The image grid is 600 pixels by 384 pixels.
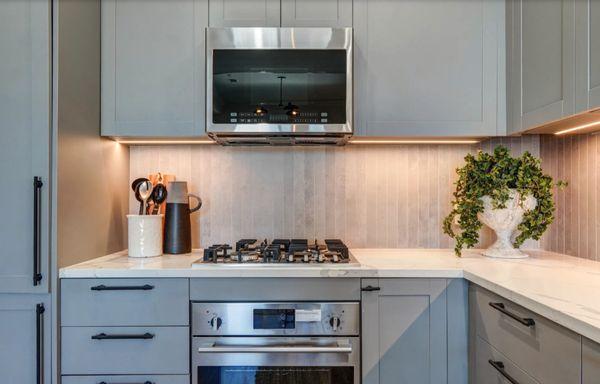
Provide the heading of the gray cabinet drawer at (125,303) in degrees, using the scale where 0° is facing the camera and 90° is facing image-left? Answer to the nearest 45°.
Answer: approximately 0°

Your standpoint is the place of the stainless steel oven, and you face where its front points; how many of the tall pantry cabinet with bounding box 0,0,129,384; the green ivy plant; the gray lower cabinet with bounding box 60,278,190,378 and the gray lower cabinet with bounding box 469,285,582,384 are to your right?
2

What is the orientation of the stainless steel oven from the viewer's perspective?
toward the camera

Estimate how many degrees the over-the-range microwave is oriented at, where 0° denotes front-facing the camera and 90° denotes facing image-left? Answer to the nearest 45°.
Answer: approximately 0°

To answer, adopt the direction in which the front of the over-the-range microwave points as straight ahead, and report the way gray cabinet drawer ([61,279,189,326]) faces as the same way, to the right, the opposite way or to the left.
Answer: the same way

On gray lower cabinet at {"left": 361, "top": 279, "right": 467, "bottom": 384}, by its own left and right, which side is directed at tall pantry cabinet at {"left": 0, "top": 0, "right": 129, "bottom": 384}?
right

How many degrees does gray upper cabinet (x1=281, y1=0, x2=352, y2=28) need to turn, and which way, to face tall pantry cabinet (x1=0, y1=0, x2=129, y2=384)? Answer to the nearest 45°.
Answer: approximately 90° to its right

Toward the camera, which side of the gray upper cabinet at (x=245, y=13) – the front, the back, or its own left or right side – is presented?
front

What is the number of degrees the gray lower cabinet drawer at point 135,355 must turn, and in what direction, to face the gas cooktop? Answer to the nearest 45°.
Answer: approximately 90° to its left

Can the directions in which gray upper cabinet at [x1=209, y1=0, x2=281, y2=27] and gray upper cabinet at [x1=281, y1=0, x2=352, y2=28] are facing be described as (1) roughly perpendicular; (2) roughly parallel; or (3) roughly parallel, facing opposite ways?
roughly parallel

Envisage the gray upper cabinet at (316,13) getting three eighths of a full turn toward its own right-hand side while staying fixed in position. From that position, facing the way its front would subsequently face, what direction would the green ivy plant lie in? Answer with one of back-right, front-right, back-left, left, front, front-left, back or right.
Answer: back-right

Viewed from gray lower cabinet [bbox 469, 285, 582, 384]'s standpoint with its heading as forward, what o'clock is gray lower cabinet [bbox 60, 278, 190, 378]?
gray lower cabinet [bbox 60, 278, 190, 378] is roughly at 1 o'clock from gray lower cabinet [bbox 469, 285, 582, 384].

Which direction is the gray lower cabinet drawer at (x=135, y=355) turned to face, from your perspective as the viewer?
facing the viewer

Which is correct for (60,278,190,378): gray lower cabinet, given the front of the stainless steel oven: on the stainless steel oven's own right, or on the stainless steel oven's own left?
on the stainless steel oven's own right
